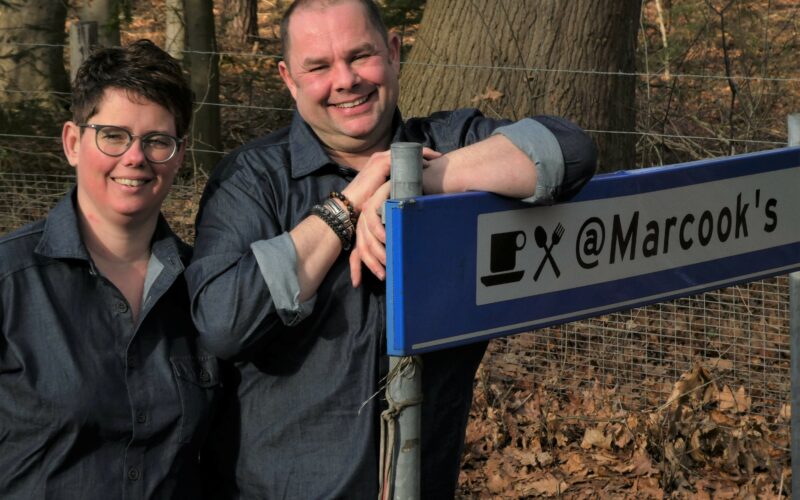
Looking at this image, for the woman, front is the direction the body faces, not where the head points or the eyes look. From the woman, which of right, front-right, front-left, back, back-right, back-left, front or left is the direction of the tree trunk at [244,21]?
back-left

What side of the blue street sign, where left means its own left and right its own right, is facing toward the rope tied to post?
right

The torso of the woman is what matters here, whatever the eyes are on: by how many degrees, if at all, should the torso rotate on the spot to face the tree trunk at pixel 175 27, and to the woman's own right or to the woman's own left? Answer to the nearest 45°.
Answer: approximately 135° to the woman's own left

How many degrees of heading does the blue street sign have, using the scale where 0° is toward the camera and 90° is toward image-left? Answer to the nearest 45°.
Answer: approximately 315°

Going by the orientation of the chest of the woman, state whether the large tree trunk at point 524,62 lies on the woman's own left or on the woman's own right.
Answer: on the woman's own left

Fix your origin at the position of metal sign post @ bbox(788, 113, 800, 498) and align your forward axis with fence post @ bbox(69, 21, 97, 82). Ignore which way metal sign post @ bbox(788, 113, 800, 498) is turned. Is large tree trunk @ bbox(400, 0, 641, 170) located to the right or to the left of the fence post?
right

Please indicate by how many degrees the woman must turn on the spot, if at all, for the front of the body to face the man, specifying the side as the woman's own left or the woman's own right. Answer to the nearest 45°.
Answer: approximately 45° to the woman's own left

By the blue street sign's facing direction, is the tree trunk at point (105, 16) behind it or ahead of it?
behind
